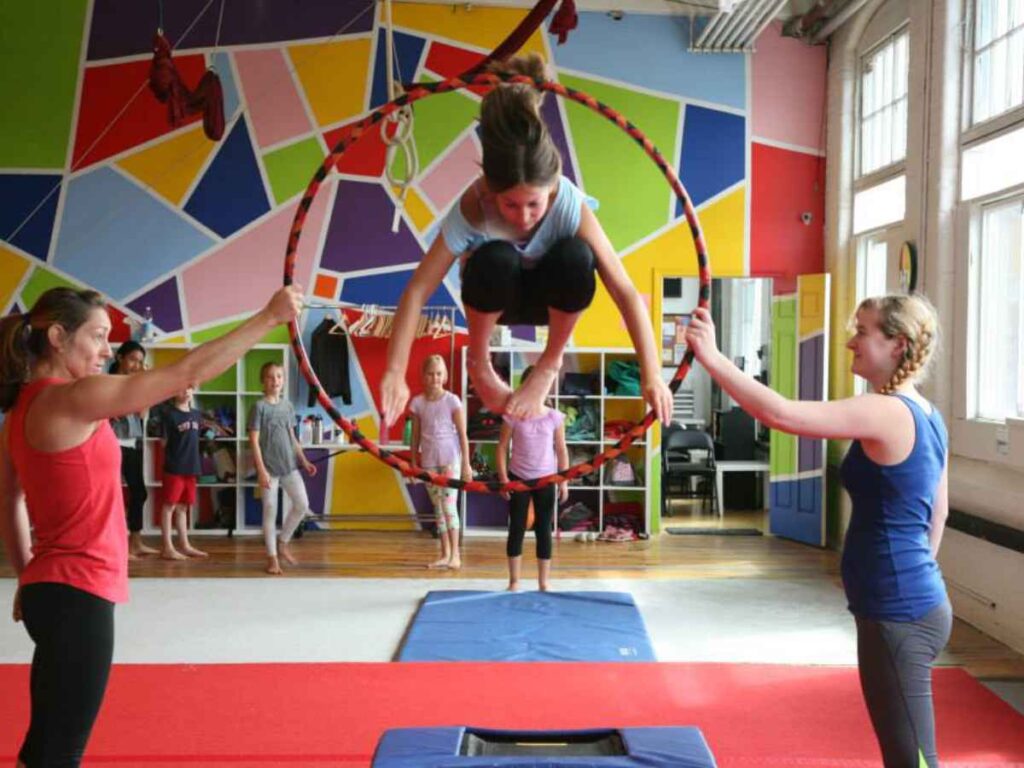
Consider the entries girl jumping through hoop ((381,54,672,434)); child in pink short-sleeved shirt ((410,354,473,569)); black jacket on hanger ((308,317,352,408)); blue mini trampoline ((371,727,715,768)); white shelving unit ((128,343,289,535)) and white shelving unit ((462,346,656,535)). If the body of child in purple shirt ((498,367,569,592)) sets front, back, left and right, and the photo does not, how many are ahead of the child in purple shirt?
2

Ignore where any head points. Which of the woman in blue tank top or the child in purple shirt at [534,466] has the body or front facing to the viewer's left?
the woman in blue tank top

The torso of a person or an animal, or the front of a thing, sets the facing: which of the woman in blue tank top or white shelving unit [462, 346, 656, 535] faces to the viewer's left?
the woman in blue tank top

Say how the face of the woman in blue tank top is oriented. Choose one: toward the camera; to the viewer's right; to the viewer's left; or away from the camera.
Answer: to the viewer's left

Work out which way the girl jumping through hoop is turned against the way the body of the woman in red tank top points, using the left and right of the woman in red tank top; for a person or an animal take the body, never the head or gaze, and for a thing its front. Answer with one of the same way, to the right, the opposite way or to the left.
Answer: to the right

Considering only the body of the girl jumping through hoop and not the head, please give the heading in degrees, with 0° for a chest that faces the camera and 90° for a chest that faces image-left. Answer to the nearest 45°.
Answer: approximately 0°

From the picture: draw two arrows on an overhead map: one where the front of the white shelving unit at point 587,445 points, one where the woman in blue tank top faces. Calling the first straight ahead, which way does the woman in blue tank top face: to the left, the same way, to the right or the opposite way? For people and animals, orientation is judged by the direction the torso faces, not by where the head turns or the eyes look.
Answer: to the right

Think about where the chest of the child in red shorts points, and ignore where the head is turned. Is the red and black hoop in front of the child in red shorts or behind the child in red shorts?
in front

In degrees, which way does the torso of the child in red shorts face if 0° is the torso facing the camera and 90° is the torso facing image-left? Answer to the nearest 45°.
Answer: approximately 315°

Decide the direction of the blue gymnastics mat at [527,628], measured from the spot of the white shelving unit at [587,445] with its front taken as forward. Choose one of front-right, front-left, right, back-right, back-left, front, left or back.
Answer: front

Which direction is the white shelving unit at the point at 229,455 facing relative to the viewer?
toward the camera

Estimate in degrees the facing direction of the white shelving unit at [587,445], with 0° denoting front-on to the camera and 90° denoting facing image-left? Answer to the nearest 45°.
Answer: approximately 0°

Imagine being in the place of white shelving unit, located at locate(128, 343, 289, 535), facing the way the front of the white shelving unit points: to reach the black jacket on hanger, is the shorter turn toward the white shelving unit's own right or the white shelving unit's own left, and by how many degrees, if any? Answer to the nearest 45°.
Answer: approximately 45° to the white shelving unit's own left

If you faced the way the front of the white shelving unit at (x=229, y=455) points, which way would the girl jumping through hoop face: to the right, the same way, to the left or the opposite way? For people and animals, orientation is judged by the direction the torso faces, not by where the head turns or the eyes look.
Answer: the same way

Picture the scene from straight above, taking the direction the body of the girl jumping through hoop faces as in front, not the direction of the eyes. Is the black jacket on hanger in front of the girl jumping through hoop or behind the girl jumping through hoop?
behind

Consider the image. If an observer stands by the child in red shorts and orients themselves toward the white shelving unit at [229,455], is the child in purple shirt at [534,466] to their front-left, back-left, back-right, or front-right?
back-right
